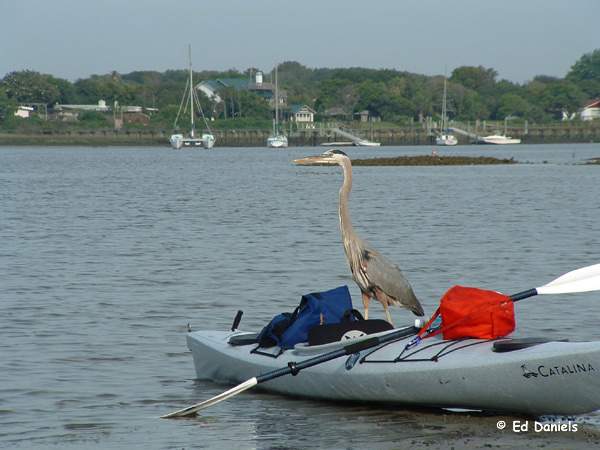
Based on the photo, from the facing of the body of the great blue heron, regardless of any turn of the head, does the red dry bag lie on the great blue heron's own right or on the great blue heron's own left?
on the great blue heron's own left

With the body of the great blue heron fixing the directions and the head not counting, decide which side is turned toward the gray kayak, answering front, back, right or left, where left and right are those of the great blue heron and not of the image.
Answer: left

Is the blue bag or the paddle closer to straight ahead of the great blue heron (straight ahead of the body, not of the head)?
the blue bag

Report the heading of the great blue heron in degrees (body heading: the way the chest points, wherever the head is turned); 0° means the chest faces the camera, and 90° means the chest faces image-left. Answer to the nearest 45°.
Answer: approximately 90°

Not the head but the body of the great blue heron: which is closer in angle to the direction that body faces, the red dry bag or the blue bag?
the blue bag
